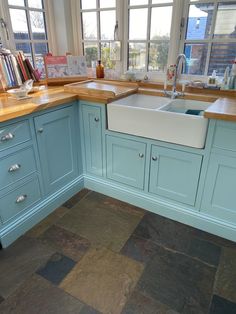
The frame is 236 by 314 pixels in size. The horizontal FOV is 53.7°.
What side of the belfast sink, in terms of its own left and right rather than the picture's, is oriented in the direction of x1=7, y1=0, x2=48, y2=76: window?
right

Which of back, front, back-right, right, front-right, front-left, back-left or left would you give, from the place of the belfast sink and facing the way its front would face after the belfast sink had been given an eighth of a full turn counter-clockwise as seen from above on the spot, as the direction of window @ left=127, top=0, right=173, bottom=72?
back

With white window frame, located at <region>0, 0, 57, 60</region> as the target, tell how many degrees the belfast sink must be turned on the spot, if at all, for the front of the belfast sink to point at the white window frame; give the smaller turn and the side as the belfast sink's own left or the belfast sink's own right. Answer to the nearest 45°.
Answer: approximately 90° to the belfast sink's own right

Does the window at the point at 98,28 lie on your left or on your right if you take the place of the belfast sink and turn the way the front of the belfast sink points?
on your right

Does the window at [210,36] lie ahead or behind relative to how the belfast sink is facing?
behind

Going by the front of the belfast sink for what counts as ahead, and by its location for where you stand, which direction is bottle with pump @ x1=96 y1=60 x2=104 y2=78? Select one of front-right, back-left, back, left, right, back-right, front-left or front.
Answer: right
